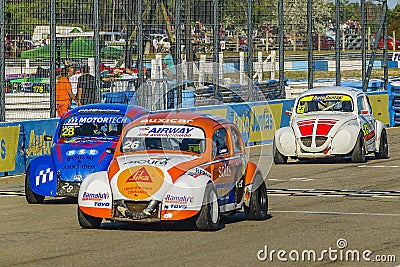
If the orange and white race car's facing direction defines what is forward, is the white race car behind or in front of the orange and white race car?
behind

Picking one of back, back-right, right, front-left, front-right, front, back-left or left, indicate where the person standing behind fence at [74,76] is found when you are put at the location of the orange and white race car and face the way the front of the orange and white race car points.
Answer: back-right

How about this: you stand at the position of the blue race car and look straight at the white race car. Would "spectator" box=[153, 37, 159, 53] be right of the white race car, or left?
left

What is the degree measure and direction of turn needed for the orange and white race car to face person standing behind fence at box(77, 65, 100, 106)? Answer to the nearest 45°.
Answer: approximately 135° to its right

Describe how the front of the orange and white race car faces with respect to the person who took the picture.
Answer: facing the viewer and to the left of the viewer

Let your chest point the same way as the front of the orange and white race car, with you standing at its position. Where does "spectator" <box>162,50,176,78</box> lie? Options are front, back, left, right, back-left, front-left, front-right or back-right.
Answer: back-right

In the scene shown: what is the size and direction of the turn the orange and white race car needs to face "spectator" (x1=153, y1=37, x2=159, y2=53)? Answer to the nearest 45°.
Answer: approximately 135° to its right

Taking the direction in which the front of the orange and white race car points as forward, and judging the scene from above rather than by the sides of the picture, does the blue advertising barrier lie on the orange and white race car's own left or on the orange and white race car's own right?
on the orange and white race car's own right

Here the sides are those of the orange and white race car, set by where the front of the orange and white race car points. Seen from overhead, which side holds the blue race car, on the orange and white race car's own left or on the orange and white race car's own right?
on the orange and white race car's own right

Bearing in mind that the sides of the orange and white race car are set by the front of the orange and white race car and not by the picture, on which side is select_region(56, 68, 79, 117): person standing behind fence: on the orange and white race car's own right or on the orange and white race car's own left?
on the orange and white race car's own right
